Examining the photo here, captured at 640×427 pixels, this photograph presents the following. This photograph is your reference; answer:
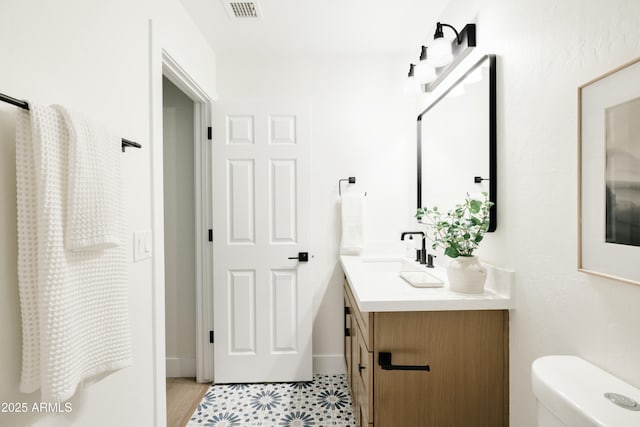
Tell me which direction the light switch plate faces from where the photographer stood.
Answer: facing the viewer and to the right of the viewer

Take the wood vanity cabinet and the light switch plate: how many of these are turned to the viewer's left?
1

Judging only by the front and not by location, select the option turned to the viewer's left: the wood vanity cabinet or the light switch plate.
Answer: the wood vanity cabinet

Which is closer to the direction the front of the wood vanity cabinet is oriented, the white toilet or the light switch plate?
the light switch plate

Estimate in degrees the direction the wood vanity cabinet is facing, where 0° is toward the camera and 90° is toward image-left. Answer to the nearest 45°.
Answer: approximately 90°

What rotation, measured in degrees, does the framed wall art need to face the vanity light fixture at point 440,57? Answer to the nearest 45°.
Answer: approximately 90° to its right

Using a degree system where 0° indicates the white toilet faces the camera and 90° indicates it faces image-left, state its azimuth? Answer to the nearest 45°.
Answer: approximately 45°

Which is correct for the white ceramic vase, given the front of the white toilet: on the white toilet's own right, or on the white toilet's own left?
on the white toilet's own right
